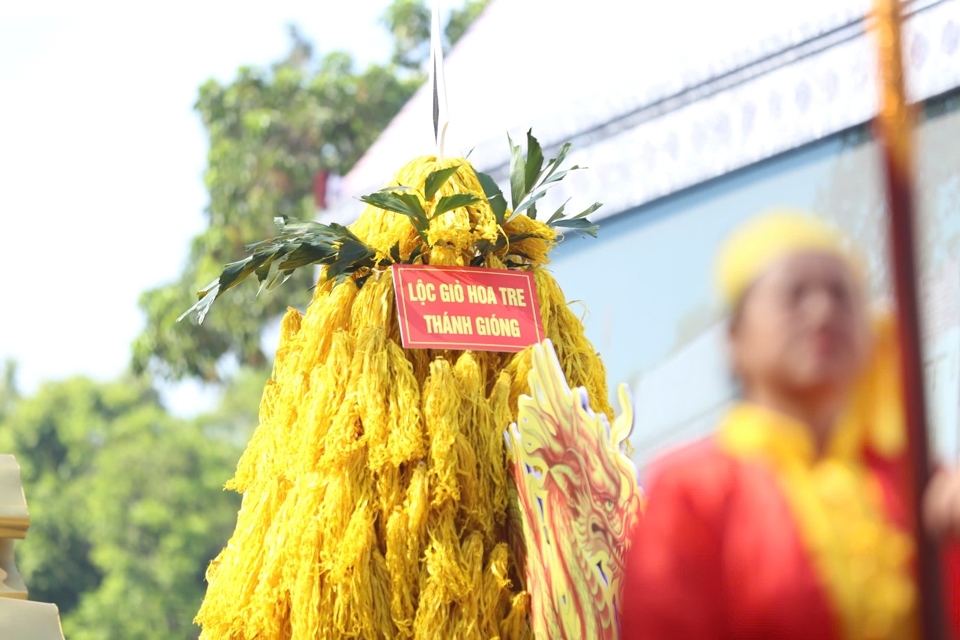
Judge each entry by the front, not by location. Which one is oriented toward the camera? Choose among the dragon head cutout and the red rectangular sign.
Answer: the red rectangular sign

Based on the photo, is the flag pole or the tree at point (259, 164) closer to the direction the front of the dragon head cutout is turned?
the flag pole

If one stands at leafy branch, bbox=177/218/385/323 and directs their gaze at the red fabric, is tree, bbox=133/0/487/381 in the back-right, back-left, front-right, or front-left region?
back-left

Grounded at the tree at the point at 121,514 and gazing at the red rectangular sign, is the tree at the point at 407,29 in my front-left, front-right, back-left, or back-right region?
front-left

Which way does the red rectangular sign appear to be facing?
toward the camera

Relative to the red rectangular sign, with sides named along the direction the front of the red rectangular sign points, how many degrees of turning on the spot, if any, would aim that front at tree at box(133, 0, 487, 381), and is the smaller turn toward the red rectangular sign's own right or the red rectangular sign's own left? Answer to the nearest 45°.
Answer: approximately 180°

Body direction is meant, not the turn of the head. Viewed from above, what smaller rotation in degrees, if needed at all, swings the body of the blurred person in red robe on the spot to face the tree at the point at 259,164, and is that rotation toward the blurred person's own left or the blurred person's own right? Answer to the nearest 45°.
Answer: approximately 180°
